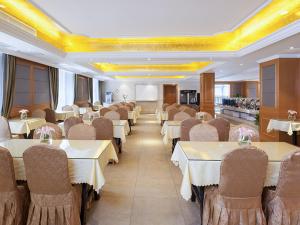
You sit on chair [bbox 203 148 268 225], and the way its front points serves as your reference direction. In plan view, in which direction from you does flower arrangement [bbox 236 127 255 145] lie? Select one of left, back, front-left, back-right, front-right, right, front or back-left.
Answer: front-right

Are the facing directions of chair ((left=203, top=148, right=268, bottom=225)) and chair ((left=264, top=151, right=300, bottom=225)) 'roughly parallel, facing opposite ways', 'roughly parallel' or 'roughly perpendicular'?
roughly parallel

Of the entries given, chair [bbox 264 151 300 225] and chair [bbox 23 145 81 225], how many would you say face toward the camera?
0

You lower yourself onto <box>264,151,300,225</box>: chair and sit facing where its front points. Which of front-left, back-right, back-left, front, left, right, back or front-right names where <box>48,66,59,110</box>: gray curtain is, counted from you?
front

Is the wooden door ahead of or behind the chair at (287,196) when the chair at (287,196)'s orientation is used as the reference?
ahead

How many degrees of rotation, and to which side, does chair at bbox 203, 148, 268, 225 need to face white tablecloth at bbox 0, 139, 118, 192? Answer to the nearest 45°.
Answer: approximately 45° to its left

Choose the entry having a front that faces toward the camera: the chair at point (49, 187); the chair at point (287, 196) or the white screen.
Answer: the white screen

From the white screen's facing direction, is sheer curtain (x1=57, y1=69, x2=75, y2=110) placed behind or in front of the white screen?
in front

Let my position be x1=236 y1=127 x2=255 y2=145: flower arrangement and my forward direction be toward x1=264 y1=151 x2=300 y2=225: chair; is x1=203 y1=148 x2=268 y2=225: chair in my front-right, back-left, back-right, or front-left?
front-right

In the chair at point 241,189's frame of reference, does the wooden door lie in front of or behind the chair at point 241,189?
in front

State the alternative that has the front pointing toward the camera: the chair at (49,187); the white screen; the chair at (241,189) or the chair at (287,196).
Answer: the white screen

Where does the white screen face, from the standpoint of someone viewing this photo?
facing the viewer

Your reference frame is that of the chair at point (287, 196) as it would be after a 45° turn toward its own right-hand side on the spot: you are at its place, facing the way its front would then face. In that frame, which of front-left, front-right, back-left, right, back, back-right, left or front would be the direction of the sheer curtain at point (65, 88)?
front-left

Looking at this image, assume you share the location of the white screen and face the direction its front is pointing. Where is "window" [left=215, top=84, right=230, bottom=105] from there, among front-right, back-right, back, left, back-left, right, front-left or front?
back-left

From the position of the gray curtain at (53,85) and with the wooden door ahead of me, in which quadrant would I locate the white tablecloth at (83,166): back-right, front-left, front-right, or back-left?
back-right

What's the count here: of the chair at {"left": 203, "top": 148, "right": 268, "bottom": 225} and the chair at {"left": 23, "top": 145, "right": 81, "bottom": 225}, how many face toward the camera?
0

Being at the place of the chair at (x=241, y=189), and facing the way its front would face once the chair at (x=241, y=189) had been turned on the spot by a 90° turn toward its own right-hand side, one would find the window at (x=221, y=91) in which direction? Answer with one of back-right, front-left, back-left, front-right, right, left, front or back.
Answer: front-left
